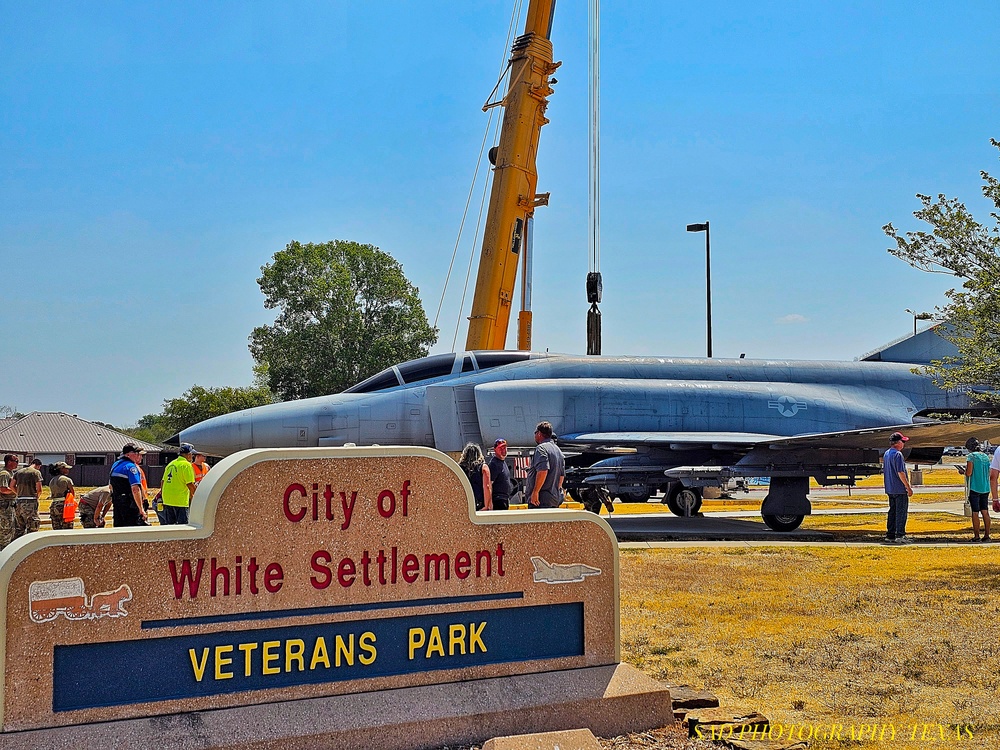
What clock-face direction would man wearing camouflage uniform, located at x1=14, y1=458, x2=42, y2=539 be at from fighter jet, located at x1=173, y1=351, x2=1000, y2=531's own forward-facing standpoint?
The man wearing camouflage uniform is roughly at 11 o'clock from the fighter jet.

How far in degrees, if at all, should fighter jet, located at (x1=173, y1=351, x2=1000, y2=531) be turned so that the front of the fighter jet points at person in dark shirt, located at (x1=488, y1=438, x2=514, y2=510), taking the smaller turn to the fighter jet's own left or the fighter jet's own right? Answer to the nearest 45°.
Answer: approximately 90° to the fighter jet's own left

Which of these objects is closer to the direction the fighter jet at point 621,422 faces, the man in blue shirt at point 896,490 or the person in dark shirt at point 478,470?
the person in dark shirt

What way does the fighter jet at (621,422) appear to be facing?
to the viewer's left

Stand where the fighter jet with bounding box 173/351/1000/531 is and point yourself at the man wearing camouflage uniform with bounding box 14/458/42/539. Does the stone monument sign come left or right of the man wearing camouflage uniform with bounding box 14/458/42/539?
left

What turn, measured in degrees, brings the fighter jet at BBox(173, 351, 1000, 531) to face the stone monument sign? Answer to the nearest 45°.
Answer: approximately 90° to its left

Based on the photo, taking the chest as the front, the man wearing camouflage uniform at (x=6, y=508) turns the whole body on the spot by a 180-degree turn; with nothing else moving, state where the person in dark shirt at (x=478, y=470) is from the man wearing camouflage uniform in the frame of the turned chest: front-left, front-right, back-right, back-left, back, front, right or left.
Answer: back-left

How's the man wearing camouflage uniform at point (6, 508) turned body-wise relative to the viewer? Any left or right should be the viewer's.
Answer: facing to the right of the viewer

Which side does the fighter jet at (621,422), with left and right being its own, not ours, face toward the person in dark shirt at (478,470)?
left
